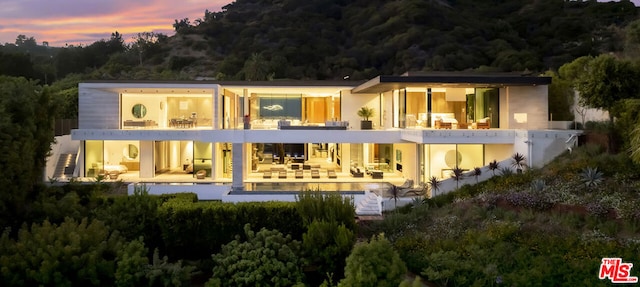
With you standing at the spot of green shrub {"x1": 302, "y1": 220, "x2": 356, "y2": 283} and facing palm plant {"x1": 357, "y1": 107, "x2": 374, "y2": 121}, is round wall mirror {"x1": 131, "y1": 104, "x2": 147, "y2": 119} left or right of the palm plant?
left

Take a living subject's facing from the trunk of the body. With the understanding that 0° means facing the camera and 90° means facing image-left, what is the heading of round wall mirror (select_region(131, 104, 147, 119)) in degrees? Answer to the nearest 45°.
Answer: approximately 0°

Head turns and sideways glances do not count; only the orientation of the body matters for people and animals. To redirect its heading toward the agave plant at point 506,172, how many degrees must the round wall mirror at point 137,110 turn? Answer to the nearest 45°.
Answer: approximately 45° to its left

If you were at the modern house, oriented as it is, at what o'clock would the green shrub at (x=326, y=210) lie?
The green shrub is roughly at 12 o'clock from the modern house.

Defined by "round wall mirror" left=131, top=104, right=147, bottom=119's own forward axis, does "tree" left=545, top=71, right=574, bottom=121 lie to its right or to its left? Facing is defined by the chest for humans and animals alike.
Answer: on its left

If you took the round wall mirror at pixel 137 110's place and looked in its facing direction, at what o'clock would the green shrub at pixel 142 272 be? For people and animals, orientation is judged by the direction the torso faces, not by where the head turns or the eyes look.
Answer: The green shrub is roughly at 12 o'clock from the round wall mirror.

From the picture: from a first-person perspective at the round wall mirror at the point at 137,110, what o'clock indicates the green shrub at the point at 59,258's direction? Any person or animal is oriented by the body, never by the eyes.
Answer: The green shrub is roughly at 12 o'clock from the round wall mirror.

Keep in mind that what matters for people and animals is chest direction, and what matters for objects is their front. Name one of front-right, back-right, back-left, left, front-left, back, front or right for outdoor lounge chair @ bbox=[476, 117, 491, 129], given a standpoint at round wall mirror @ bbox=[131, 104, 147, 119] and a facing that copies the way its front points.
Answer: front-left

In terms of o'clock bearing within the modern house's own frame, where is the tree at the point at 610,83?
The tree is roughly at 10 o'clock from the modern house.

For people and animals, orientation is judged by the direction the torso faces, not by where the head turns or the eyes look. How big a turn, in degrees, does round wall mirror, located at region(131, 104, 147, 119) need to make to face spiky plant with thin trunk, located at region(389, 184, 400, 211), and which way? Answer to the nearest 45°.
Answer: approximately 45° to its left

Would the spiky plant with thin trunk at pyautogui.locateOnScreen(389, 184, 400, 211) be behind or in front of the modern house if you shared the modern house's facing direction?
in front
